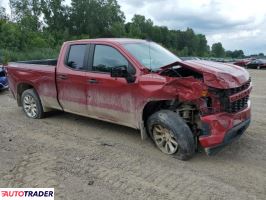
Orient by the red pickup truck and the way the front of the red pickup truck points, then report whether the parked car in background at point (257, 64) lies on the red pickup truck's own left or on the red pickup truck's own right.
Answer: on the red pickup truck's own left

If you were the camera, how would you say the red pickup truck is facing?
facing the viewer and to the right of the viewer
